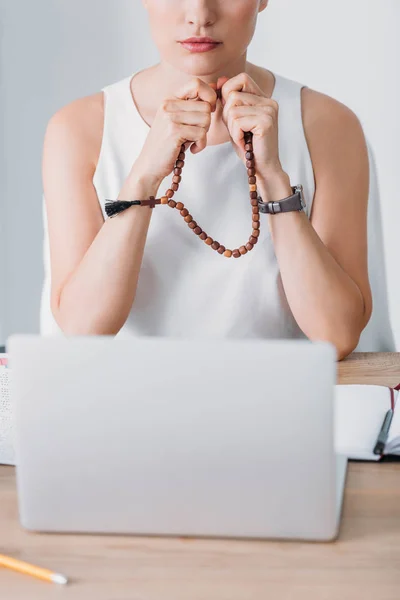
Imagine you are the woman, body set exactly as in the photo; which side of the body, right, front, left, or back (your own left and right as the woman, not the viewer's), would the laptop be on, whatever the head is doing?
front

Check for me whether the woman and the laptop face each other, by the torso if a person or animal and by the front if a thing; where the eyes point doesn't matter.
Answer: yes

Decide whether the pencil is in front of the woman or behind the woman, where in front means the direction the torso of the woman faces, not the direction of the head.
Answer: in front

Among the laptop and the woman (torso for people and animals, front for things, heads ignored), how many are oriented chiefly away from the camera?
1

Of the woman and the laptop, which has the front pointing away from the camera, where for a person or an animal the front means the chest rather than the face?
the laptop

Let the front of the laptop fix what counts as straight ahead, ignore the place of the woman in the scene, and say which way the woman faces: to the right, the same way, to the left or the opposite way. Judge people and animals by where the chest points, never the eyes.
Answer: the opposite way

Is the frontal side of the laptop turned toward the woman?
yes

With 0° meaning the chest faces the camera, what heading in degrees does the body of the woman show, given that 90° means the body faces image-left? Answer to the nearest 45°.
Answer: approximately 0°

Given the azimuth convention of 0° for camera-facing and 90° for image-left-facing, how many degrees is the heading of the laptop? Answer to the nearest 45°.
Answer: approximately 180°
